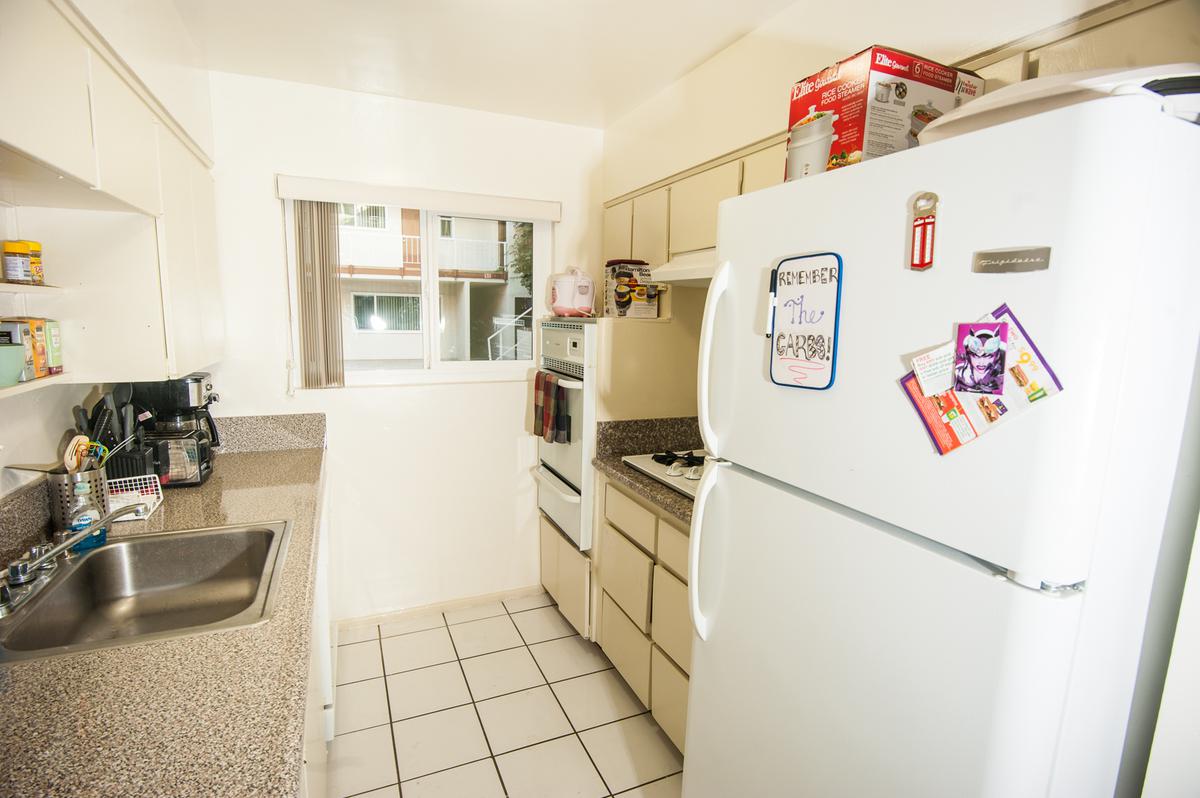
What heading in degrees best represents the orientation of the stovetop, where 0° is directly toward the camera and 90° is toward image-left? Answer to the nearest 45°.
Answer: approximately 45°

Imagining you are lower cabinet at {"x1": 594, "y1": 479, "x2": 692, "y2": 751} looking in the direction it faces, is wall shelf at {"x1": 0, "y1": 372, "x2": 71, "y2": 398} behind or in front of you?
in front

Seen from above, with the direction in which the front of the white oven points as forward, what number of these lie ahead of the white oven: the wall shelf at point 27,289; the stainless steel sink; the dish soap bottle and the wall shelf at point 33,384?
4

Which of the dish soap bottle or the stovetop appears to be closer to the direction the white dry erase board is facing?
the dish soap bottle

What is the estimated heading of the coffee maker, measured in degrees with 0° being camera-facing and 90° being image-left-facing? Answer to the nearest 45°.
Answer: approximately 315°

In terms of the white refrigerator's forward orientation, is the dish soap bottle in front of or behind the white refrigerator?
in front

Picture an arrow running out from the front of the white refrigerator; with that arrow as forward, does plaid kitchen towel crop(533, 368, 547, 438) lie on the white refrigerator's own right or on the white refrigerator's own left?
on the white refrigerator's own right

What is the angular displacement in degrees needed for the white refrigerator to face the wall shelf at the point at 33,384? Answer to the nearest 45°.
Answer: approximately 45° to its right

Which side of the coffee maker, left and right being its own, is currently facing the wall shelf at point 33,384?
right

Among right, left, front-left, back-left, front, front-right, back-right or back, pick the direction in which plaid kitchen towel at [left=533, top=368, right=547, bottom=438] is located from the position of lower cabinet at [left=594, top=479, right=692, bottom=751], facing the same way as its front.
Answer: right

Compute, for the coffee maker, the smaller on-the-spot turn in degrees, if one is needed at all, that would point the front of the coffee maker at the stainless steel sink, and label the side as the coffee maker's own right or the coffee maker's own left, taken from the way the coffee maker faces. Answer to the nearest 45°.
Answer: approximately 45° to the coffee maker's own right

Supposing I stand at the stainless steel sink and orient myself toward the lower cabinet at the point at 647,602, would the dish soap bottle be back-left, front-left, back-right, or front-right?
back-left

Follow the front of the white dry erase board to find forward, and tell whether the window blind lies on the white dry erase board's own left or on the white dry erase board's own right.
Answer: on the white dry erase board's own right

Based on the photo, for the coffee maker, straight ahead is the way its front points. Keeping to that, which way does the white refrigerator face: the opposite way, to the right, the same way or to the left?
the opposite way
